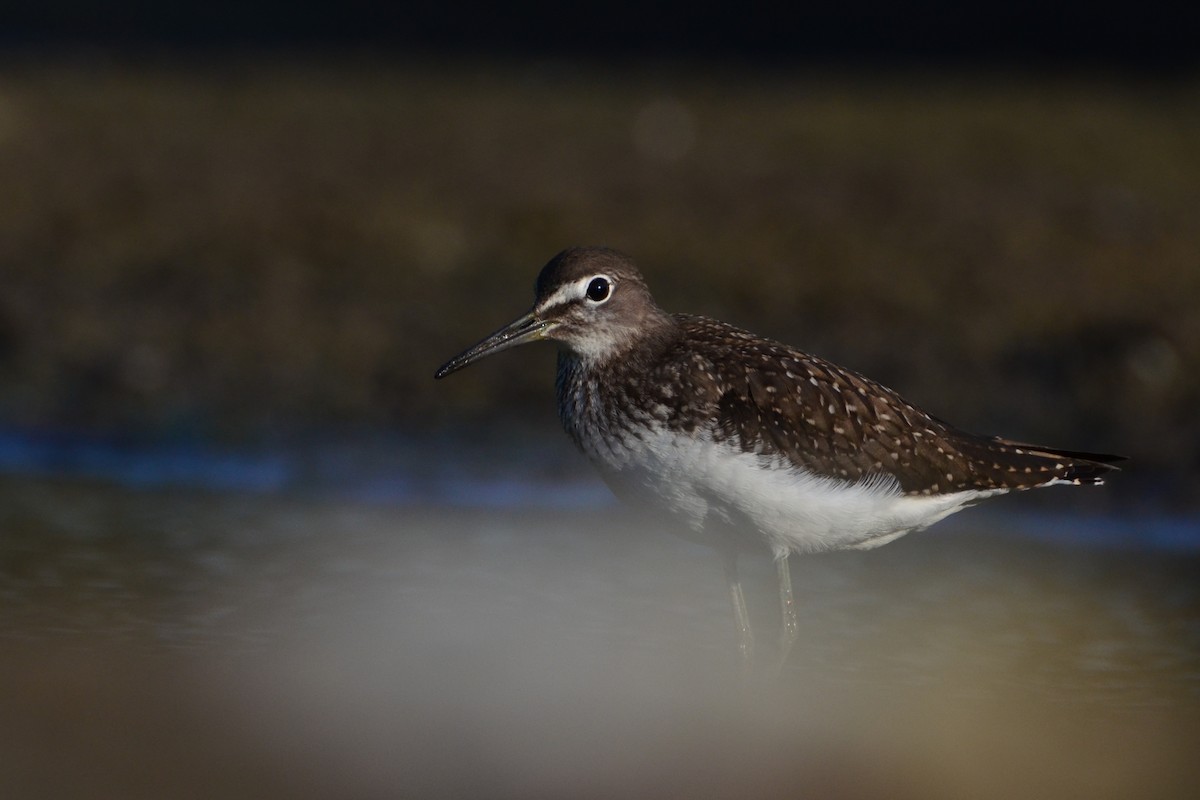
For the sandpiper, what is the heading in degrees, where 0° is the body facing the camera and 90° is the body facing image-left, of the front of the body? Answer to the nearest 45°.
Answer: approximately 90°
